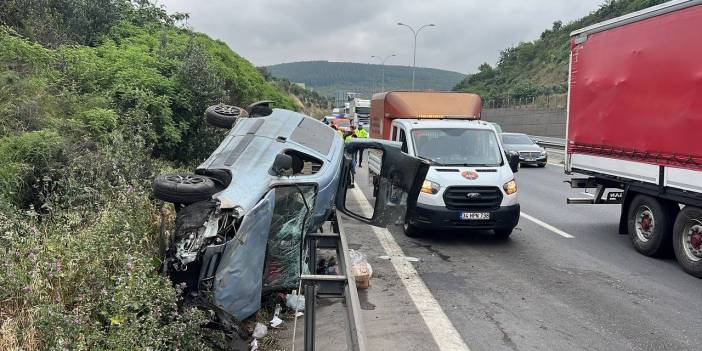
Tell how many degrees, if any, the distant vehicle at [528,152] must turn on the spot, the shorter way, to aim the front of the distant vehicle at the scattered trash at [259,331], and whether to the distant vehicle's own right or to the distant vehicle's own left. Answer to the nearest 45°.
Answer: approximately 45° to the distant vehicle's own right

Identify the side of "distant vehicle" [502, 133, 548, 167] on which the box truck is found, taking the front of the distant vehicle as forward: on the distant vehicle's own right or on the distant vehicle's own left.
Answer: on the distant vehicle's own right

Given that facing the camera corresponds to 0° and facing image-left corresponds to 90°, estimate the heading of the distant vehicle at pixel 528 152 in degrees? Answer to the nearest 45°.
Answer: approximately 315°

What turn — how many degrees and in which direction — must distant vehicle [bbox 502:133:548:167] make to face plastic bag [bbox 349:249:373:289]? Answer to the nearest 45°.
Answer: approximately 45° to its right

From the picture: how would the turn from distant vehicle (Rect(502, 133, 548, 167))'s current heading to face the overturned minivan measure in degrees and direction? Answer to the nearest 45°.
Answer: approximately 45° to its right
